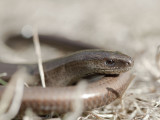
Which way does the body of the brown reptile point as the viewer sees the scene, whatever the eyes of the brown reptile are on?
to the viewer's right
